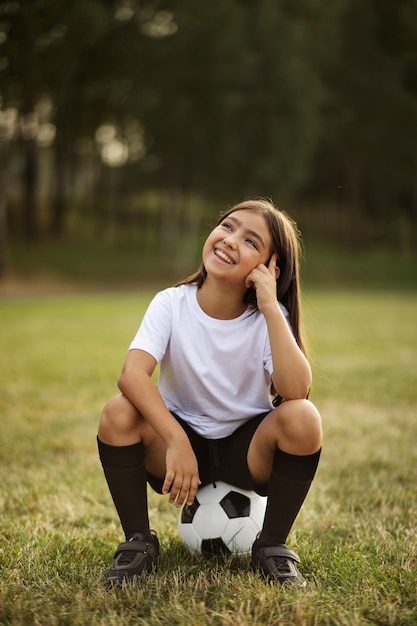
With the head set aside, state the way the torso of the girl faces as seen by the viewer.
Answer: toward the camera
